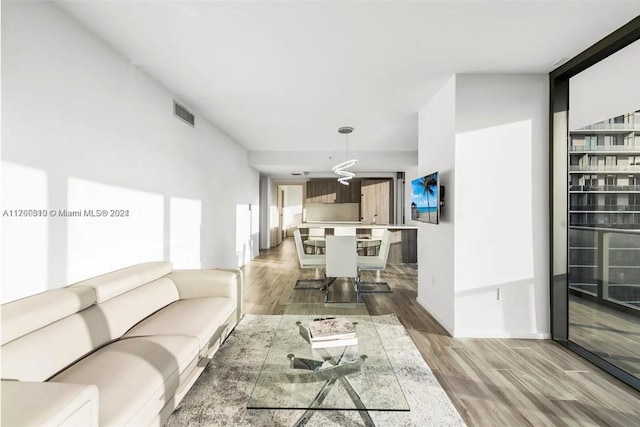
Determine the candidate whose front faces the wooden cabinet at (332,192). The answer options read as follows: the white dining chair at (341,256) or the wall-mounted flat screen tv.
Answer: the white dining chair

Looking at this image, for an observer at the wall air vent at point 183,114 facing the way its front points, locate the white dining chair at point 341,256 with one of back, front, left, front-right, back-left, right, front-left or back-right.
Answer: front-left

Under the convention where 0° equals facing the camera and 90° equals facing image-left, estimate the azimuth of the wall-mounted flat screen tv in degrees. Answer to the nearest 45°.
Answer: approximately 45°

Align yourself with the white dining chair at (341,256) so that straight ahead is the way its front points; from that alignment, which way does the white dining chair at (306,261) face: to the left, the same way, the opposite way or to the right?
to the right

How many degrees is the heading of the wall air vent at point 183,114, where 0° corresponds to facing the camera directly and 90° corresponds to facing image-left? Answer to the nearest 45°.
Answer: approximately 315°

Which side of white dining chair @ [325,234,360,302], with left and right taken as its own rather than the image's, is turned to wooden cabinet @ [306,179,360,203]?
front

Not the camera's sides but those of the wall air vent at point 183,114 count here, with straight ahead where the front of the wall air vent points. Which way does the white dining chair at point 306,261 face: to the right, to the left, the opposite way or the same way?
the same way

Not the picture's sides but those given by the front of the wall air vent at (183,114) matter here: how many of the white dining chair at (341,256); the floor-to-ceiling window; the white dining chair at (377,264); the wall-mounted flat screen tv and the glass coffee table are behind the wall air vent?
0

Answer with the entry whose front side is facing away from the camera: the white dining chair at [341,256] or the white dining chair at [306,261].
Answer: the white dining chair at [341,256]

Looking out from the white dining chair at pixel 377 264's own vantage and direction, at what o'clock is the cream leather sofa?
The cream leather sofa is roughly at 10 o'clock from the white dining chair.

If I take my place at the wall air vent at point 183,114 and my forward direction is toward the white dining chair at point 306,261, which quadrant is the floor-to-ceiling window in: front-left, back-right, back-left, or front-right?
front-right

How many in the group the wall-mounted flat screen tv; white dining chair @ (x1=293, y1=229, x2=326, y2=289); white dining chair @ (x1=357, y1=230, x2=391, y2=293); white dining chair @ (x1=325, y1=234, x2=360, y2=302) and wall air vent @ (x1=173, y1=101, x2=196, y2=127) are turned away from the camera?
1

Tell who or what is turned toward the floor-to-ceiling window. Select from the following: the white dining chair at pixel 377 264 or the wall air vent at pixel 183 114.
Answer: the wall air vent

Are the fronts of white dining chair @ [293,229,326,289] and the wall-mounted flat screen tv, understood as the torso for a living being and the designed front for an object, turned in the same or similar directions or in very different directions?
very different directions

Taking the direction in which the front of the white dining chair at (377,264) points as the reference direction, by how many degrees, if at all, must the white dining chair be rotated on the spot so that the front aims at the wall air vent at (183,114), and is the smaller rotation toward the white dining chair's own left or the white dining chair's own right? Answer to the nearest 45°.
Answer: approximately 45° to the white dining chair's own left

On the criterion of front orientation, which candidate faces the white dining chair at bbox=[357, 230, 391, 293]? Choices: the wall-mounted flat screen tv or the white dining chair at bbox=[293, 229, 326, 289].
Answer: the white dining chair at bbox=[293, 229, 326, 289]

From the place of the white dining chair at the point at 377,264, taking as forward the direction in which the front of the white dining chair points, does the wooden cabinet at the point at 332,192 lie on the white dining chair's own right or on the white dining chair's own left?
on the white dining chair's own right

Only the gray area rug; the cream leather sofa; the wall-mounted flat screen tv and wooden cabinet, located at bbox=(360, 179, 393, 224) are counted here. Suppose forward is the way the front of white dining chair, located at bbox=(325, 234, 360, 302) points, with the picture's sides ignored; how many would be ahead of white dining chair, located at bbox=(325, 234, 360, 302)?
1

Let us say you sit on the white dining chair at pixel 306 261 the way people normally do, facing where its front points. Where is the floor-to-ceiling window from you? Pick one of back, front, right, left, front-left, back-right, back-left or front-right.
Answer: front-right

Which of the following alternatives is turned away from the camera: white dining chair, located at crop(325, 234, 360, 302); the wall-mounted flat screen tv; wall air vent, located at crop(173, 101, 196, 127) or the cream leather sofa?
the white dining chair

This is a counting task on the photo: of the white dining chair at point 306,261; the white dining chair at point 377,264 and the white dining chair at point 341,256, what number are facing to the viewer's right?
1
